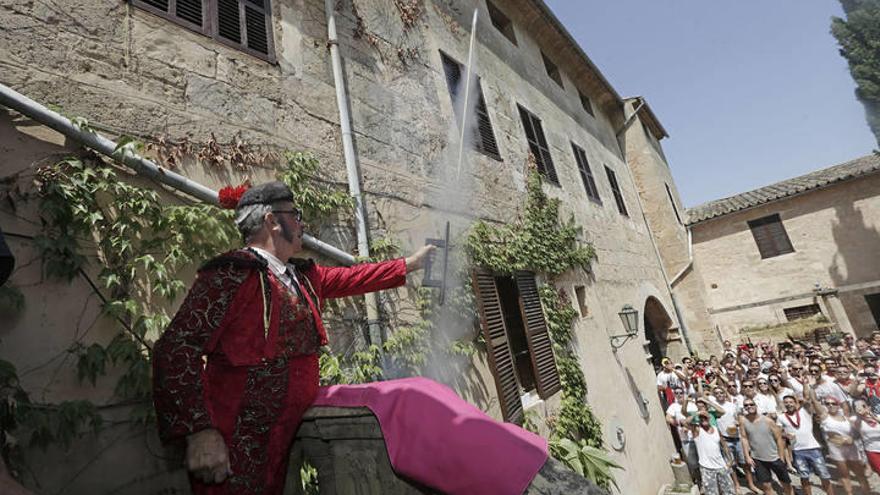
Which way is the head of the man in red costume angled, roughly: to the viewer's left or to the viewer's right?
to the viewer's right

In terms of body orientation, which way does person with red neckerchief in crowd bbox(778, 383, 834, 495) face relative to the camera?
toward the camera

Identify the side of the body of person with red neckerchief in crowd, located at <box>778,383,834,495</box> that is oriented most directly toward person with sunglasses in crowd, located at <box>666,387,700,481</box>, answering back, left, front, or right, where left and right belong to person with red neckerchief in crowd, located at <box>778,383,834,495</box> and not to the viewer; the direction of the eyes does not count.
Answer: right

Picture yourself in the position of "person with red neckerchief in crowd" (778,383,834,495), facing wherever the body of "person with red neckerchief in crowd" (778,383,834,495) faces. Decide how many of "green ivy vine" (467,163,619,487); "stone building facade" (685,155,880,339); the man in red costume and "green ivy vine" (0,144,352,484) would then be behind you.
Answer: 1

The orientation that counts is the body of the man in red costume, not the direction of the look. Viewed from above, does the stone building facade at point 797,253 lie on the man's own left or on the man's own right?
on the man's own left

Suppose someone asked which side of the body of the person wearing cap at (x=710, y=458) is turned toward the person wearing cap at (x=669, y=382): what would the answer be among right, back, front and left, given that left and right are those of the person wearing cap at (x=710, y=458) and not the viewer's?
back

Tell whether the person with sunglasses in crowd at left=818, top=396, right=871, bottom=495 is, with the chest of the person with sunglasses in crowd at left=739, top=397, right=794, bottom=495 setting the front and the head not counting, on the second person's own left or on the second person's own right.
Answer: on the second person's own left

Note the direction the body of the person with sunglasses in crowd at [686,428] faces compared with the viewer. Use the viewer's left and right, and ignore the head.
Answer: facing the viewer

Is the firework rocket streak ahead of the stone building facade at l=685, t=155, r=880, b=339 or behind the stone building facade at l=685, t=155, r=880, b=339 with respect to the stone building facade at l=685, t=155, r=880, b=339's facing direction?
ahead

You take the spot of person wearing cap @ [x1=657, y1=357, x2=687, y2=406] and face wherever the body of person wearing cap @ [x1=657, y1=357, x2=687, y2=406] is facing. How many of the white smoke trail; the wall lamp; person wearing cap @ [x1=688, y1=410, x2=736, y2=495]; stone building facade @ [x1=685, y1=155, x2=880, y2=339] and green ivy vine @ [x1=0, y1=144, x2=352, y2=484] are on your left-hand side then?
1

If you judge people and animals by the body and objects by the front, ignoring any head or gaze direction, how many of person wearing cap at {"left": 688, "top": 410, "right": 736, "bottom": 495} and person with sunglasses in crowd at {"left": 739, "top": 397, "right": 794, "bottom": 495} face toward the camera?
2
